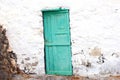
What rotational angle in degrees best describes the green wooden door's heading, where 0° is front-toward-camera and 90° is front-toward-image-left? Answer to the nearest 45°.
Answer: approximately 0°
